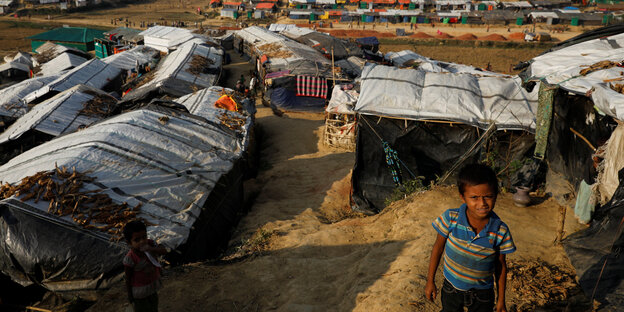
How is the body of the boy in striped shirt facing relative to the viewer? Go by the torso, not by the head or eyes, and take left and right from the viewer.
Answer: facing the viewer

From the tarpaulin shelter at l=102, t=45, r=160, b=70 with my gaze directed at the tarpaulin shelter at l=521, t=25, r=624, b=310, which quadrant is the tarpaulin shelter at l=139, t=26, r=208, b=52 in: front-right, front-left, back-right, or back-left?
back-left

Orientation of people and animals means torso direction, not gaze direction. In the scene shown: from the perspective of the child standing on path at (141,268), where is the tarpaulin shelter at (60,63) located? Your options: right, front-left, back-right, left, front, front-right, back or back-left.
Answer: back-left

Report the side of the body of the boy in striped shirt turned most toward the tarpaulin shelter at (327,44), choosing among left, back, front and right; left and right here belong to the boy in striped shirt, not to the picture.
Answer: back

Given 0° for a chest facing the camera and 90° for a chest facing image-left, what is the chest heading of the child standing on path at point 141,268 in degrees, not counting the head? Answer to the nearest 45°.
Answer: approximately 315°

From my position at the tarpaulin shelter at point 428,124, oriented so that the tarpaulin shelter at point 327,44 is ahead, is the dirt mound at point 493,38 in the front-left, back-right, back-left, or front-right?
front-right

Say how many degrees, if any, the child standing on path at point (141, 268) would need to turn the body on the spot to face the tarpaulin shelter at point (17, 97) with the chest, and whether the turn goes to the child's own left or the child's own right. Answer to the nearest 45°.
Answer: approximately 135° to the child's own left

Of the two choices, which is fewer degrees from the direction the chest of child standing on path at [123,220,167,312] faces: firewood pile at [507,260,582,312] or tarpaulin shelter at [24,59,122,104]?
the firewood pile

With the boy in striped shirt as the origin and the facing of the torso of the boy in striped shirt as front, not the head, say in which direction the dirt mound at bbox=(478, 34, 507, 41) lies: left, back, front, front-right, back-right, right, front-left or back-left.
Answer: back

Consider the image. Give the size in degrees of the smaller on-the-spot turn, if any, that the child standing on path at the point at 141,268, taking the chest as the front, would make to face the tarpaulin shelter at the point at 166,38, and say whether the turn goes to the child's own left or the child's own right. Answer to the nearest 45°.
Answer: approximately 135° to the child's own left

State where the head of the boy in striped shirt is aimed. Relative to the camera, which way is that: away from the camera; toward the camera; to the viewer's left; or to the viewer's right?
toward the camera

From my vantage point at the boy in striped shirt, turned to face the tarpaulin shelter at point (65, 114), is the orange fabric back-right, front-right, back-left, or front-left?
front-right

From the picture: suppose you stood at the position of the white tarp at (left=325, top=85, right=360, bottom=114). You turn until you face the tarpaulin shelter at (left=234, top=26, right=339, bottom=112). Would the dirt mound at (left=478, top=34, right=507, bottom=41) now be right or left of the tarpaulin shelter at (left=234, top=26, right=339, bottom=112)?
right

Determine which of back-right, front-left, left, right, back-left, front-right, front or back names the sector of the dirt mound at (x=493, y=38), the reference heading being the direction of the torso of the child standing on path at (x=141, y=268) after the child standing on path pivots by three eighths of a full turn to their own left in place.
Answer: front-right

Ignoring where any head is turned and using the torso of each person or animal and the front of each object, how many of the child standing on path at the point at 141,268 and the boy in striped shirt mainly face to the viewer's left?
0

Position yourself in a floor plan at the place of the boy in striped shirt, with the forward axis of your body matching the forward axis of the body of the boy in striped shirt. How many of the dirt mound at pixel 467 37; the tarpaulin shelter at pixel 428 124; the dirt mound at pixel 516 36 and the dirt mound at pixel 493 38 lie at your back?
4
